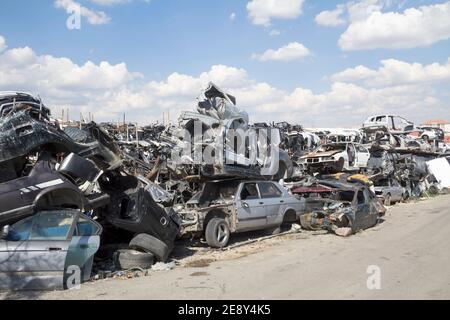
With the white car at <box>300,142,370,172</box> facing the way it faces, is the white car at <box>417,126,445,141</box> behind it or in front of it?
behind

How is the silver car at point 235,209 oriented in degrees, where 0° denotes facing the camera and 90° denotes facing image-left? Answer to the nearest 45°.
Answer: approximately 45°

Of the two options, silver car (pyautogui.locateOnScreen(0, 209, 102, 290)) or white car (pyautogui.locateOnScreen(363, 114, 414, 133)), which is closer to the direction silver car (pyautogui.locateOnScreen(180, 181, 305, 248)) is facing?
the silver car

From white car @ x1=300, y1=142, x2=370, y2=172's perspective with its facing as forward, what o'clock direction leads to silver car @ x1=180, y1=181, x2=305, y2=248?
The silver car is roughly at 11 o'clock from the white car.

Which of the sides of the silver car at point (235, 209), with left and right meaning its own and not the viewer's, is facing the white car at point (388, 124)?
back
